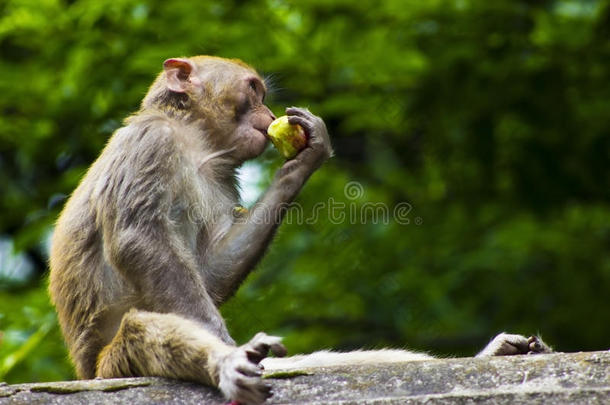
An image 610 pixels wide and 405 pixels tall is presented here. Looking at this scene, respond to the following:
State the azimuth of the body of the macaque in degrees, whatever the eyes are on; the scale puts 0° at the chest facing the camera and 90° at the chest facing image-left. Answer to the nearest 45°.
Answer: approximately 270°
